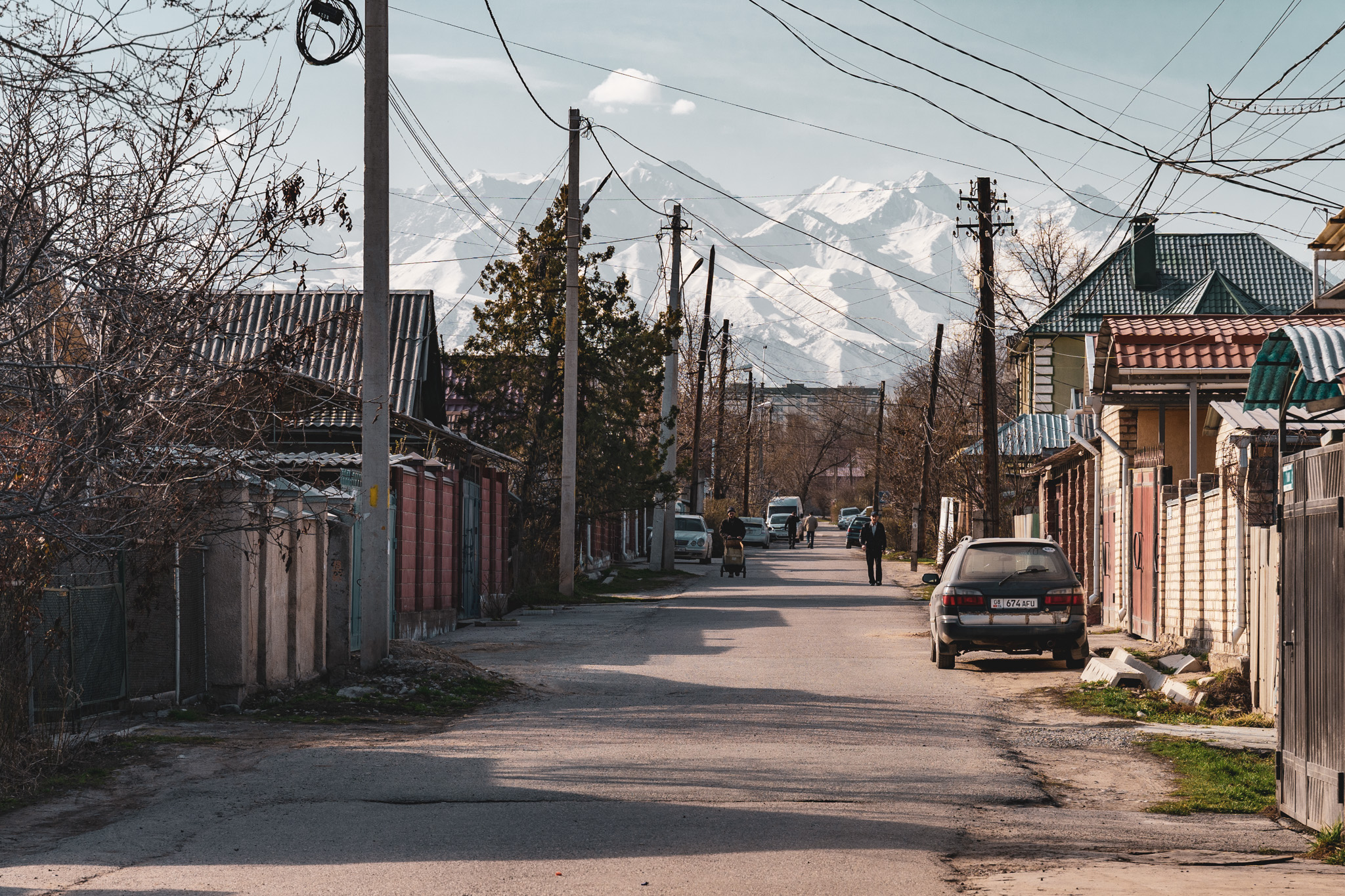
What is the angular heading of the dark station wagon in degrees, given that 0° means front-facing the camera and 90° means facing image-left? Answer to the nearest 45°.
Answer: approximately 180°

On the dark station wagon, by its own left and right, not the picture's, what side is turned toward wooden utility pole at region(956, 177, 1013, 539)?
front

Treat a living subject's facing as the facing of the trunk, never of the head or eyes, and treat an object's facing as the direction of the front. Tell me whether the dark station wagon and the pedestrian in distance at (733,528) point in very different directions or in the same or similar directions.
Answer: very different directions

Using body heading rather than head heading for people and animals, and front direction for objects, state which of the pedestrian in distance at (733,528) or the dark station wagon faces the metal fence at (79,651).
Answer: the pedestrian in distance

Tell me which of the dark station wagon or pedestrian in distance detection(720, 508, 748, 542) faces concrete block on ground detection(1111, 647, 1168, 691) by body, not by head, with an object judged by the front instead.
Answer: the pedestrian in distance

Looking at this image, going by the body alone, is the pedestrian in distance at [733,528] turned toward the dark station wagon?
yes

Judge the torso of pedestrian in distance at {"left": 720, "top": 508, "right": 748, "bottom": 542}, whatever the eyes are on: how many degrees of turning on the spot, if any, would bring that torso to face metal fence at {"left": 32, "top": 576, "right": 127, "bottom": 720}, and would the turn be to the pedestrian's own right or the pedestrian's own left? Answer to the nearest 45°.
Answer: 0° — they already face it

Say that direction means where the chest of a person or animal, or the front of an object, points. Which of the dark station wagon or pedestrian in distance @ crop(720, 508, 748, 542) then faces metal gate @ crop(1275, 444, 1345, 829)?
the pedestrian in distance

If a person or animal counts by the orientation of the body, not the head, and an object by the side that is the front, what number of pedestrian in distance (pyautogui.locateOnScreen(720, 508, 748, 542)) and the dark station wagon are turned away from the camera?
1

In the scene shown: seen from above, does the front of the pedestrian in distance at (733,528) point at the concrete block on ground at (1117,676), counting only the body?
yes

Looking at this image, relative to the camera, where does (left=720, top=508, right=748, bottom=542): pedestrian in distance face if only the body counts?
toward the camera

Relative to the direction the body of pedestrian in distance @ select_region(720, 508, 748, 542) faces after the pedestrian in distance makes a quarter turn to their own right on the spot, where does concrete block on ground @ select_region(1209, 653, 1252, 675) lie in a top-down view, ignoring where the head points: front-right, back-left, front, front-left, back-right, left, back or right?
left
